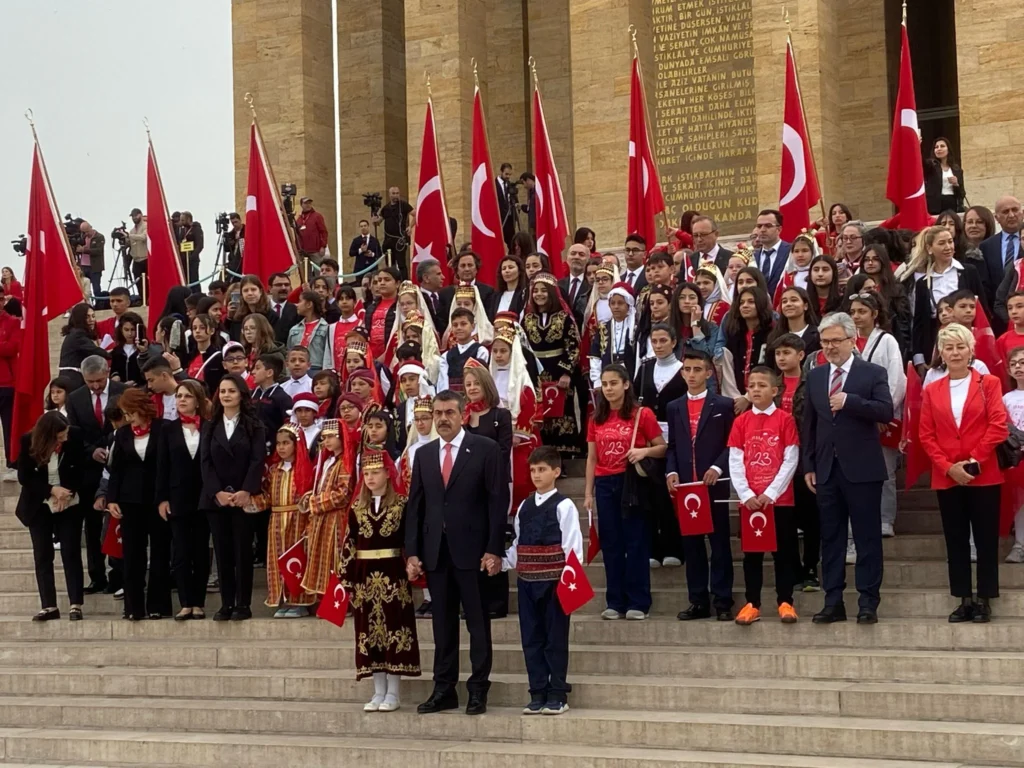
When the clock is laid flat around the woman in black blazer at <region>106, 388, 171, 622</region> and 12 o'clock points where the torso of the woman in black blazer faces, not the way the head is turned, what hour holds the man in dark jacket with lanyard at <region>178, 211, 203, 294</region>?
The man in dark jacket with lanyard is roughly at 6 o'clock from the woman in black blazer.

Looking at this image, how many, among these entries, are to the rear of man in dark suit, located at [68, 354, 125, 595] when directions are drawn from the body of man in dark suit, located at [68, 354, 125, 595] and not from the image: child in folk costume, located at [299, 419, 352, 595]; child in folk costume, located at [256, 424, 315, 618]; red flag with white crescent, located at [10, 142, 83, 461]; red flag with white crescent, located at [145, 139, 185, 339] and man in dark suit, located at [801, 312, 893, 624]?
2

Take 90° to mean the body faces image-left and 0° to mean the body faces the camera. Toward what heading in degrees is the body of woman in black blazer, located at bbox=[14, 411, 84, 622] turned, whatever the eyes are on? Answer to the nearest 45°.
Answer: approximately 0°

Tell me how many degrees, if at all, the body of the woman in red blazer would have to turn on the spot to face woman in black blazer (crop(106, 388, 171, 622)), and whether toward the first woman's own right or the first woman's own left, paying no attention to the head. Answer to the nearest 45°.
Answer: approximately 90° to the first woman's own right
